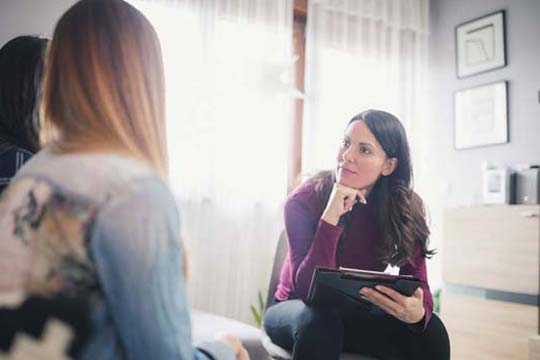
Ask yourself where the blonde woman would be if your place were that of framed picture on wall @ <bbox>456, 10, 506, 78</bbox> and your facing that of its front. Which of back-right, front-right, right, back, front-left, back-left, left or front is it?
front-left

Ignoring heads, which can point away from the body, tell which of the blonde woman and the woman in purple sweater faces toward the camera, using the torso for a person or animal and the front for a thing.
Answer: the woman in purple sweater

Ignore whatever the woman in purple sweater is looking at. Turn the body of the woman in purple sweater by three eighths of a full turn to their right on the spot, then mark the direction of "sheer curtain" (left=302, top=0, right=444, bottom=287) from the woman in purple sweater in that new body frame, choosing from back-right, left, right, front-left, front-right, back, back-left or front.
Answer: front-right

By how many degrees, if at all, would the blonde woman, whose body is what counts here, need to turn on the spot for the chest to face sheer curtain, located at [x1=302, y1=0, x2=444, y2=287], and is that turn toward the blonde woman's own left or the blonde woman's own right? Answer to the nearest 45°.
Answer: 0° — they already face it

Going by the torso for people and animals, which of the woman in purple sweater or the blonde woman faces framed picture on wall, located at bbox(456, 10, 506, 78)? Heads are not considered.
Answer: the blonde woman

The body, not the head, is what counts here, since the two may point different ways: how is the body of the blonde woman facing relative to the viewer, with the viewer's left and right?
facing away from the viewer and to the right of the viewer

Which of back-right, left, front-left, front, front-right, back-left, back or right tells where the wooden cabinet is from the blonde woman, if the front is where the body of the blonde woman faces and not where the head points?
front

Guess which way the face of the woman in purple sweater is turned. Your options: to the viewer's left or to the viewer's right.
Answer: to the viewer's left

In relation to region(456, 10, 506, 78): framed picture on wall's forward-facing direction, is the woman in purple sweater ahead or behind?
ahead

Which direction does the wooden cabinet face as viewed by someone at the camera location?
facing the viewer and to the left of the viewer

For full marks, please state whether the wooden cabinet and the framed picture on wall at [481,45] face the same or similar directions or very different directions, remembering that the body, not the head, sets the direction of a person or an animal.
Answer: same or similar directions

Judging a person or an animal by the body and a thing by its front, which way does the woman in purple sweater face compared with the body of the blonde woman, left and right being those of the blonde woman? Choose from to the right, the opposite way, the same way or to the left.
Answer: the opposite way

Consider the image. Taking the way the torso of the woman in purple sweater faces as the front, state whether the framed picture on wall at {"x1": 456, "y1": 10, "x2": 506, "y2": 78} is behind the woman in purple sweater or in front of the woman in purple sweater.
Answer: behind

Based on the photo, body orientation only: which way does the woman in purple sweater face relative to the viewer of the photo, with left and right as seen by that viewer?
facing the viewer
